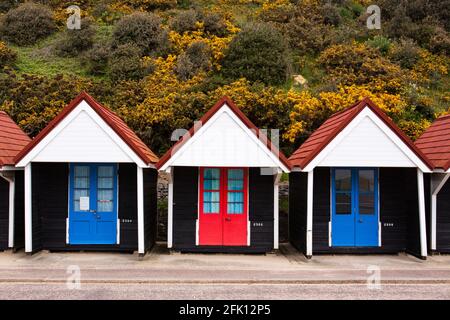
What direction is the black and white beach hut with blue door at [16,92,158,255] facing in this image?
toward the camera

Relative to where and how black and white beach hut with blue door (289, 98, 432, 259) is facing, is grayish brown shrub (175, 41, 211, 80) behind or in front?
behind

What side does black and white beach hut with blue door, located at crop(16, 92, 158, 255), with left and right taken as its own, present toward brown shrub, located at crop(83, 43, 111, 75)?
back

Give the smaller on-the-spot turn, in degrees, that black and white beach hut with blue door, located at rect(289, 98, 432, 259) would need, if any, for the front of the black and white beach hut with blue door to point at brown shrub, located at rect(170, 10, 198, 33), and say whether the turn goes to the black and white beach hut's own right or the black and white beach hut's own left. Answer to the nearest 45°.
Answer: approximately 135° to the black and white beach hut's own right

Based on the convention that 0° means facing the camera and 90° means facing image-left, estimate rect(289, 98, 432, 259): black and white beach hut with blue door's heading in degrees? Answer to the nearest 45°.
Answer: approximately 0°

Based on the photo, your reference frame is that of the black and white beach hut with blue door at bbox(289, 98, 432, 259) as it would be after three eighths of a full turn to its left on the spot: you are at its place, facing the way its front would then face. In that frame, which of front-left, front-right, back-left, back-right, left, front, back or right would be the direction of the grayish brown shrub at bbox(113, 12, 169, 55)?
left

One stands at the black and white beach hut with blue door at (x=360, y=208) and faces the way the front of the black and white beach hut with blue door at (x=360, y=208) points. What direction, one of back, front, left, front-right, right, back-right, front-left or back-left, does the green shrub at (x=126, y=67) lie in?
back-right

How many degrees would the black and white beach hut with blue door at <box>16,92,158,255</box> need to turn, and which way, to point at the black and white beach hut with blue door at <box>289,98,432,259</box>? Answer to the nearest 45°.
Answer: approximately 90° to its left

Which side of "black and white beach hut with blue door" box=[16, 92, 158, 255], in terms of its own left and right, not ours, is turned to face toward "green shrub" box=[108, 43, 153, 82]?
back

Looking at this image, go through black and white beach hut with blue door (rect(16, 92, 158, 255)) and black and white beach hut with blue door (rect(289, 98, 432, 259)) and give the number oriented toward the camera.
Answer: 2

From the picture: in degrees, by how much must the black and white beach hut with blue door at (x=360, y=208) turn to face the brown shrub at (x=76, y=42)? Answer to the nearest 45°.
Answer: approximately 135° to its right

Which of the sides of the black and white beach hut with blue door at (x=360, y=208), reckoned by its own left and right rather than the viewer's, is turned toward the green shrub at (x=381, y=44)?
back

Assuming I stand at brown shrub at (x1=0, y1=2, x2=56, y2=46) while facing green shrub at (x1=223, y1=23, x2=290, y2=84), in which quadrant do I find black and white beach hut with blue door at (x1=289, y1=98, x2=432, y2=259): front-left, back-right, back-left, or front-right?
front-right

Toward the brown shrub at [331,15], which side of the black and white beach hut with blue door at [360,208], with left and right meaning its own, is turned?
back
